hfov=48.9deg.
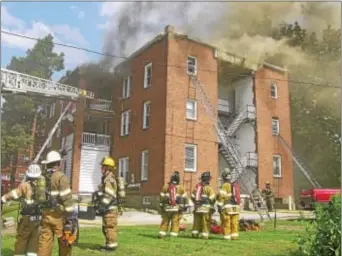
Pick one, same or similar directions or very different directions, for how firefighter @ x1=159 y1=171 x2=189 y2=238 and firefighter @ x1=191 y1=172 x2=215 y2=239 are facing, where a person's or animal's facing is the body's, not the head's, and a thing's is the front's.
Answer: same or similar directions

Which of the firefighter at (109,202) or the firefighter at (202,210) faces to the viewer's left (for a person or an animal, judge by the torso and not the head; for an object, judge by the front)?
the firefighter at (109,202)

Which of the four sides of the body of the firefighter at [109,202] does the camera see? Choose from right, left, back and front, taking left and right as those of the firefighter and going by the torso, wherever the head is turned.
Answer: left

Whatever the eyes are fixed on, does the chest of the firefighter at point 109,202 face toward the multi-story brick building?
no

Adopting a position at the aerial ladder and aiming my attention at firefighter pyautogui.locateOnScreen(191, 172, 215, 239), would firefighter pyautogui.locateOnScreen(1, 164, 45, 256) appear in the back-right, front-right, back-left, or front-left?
front-right

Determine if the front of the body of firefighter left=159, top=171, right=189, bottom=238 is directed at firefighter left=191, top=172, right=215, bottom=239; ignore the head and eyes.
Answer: no
